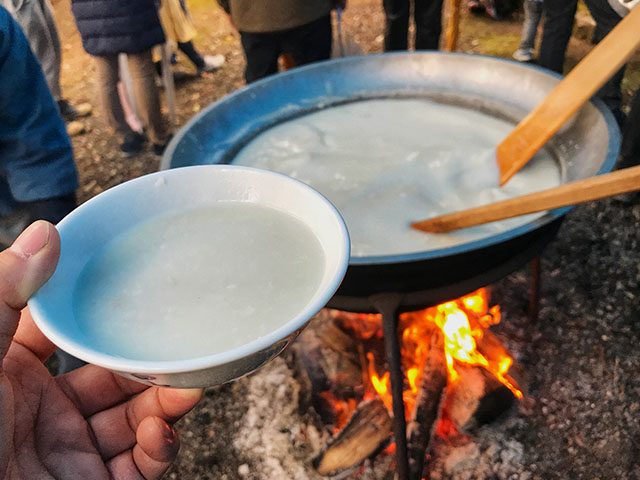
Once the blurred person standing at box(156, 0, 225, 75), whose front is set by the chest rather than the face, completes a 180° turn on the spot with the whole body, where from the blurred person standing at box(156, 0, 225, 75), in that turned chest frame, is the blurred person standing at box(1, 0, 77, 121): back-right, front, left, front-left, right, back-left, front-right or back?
front-left

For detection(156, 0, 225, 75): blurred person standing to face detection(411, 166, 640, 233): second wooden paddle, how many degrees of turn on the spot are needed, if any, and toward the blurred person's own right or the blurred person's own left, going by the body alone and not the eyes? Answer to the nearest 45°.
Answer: approximately 90° to the blurred person's own right

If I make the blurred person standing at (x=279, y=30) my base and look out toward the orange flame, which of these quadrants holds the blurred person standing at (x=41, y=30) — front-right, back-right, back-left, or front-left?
back-right

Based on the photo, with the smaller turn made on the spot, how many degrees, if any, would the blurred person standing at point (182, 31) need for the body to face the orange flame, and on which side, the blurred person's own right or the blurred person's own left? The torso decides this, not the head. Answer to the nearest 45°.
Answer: approximately 90° to the blurred person's own right

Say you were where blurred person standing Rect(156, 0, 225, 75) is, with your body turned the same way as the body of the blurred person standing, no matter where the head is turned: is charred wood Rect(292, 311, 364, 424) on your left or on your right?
on your right
